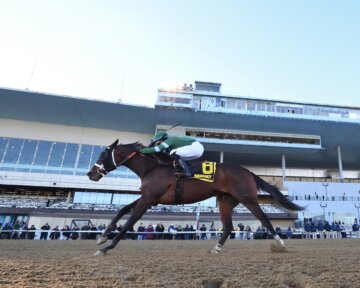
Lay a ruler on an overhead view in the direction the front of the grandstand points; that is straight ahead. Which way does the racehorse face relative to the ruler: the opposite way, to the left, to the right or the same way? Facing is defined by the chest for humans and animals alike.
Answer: to the right

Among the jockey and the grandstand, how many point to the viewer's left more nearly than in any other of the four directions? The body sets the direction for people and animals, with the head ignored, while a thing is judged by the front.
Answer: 1

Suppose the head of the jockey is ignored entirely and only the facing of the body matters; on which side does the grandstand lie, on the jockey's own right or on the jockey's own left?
on the jockey's own right

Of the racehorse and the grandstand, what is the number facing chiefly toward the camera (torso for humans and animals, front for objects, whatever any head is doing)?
1

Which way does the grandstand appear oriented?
toward the camera

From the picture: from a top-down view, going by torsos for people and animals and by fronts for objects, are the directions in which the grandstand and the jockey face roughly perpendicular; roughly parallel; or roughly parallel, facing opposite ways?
roughly perpendicular

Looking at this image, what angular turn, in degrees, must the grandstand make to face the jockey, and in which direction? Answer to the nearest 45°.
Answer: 0° — it already faces them

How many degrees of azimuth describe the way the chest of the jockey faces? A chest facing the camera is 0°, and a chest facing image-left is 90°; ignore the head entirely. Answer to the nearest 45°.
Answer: approximately 90°

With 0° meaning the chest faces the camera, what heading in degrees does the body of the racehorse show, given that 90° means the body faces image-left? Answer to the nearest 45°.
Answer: approximately 90°

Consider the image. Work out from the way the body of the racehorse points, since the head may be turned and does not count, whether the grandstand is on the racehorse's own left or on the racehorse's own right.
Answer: on the racehorse's own right

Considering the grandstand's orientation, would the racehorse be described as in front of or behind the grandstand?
in front
